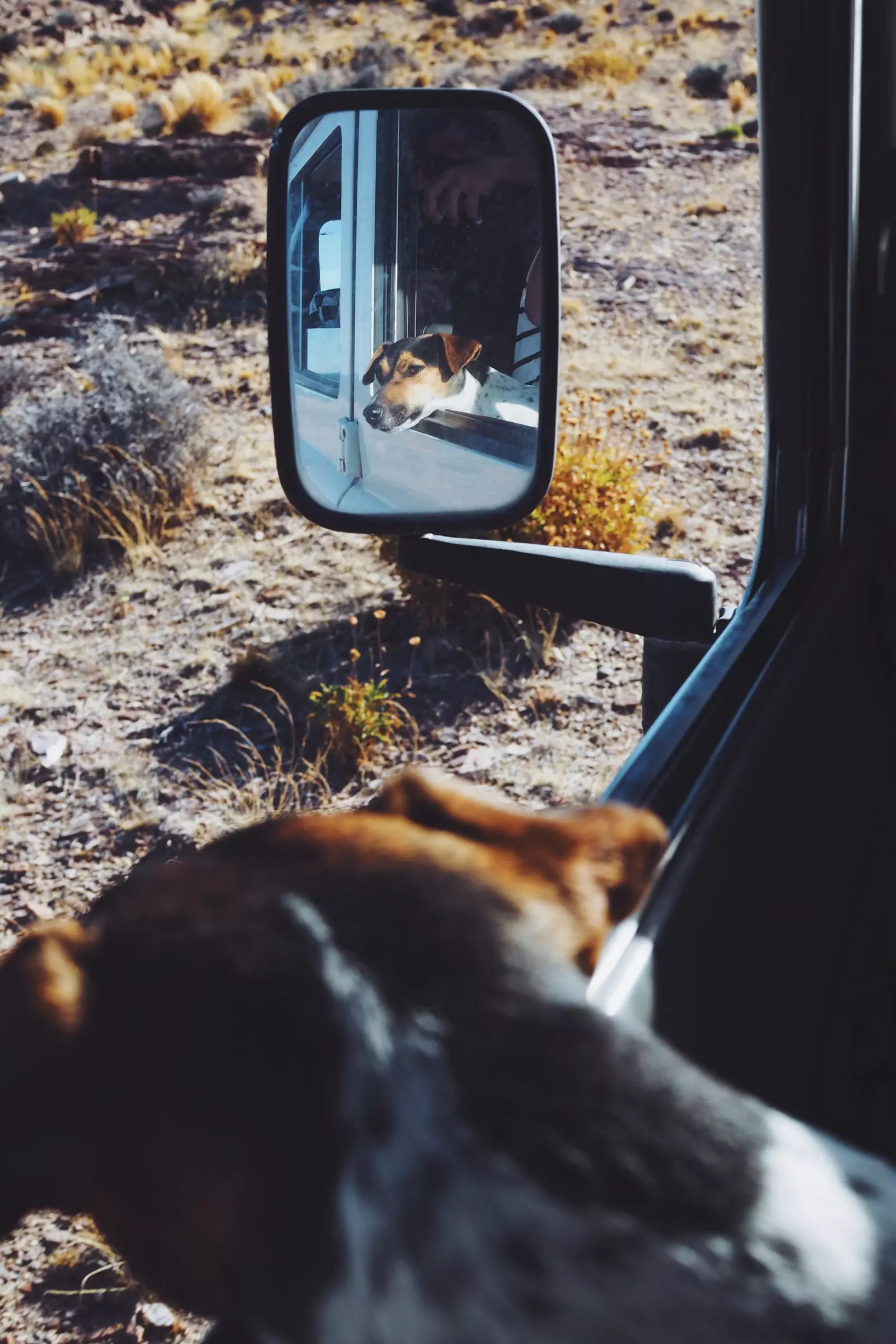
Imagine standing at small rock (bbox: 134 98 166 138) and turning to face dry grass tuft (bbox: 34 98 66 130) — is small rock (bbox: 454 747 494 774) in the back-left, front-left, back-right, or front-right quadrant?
back-left

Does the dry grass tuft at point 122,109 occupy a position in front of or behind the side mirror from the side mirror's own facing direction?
behind

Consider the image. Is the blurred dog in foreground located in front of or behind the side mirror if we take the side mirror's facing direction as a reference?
in front

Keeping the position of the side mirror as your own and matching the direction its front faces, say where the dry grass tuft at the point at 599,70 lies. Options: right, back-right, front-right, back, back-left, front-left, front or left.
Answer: back

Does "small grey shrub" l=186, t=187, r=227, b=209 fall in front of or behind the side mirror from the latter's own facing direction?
behind

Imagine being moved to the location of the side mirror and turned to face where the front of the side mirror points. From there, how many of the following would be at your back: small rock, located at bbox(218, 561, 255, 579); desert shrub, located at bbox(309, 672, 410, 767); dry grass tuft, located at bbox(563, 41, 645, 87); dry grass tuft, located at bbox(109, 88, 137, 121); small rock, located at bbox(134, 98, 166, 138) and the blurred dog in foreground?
5

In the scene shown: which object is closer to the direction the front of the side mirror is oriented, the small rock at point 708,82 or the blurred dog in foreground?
the blurred dog in foreground

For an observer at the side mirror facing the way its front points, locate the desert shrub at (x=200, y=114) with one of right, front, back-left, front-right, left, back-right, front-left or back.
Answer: back

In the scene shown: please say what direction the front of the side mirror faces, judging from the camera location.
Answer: facing the viewer
